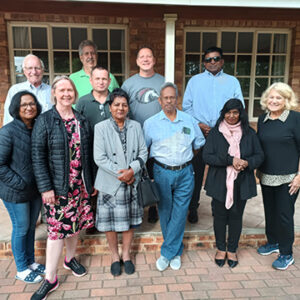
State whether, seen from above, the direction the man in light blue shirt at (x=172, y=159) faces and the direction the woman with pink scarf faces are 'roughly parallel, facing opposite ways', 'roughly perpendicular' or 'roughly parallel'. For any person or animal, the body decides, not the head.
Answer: roughly parallel

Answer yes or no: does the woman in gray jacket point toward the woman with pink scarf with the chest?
no

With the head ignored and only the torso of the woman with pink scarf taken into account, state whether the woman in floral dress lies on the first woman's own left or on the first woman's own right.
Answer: on the first woman's own right

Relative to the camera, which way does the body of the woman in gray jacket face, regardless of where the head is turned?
toward the camera

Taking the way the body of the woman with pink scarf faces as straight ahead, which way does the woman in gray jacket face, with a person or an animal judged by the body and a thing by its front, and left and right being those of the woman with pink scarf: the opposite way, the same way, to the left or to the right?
the same way

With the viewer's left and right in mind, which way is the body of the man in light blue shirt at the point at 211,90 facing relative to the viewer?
facing the viewer

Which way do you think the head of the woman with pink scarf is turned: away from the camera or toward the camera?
toward the camera

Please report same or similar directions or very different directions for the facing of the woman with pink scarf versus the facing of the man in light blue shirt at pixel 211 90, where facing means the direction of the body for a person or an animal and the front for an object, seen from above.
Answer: same or similar directions

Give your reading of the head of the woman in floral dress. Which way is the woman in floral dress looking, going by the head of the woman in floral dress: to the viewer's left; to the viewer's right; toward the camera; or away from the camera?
toward the camera

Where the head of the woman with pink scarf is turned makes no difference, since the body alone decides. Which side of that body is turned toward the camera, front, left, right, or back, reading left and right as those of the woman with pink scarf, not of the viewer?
front

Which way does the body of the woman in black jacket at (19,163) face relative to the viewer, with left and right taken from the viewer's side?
facing the viewer and to the right of the viewer

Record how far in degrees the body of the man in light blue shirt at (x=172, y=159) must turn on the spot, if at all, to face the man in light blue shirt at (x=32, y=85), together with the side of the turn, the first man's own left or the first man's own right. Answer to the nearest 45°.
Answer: approximately 90° to the first man's own right

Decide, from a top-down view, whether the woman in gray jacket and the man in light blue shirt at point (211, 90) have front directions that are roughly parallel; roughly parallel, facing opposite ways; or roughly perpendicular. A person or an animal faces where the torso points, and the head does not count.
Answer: roughly parallel

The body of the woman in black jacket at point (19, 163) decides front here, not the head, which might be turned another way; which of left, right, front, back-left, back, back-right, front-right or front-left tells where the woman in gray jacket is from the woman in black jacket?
front-left

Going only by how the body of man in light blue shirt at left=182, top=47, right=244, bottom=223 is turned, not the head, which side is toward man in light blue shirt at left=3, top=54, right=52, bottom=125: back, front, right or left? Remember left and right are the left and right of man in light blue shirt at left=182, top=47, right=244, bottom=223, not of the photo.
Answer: right
